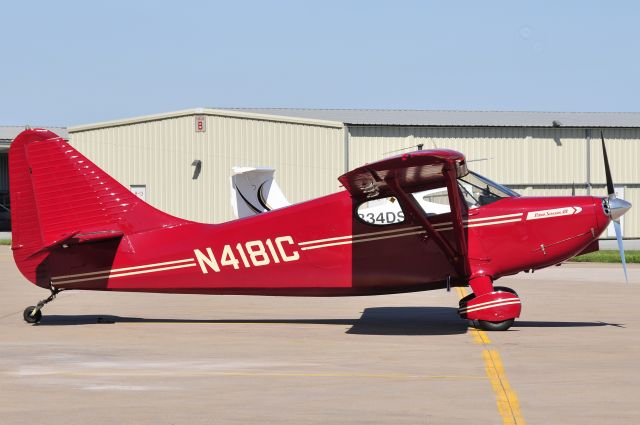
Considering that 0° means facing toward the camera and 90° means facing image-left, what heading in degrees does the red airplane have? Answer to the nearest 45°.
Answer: approximately 270°

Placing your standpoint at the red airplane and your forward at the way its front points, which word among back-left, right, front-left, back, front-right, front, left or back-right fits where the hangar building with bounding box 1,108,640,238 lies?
left
